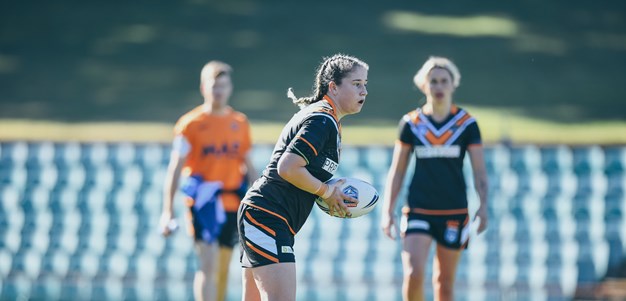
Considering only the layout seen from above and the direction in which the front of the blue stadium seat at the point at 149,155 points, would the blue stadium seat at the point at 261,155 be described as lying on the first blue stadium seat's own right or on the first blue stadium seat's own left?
on the first blue stadium seat's own left

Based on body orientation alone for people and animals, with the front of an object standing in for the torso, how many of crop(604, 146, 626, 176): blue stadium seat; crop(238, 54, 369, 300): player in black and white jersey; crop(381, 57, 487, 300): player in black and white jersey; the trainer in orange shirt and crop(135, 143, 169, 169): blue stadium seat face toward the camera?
4

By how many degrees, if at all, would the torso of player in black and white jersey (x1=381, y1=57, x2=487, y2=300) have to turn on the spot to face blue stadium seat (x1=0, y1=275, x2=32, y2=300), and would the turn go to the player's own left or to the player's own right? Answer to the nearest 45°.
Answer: approximately 135° to the player's own right

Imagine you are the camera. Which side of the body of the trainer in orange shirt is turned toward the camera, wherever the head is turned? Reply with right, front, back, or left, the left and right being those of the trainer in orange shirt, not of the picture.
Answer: front

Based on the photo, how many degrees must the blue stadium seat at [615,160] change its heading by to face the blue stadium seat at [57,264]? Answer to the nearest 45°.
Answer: approximately 90° to its right

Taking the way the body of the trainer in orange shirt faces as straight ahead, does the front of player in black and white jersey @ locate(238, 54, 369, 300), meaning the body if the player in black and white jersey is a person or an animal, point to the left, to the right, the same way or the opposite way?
to the left

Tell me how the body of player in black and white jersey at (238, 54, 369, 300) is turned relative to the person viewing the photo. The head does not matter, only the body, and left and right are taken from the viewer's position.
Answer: facing to the right of the viewer

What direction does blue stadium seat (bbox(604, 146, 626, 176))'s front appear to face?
toward the camera

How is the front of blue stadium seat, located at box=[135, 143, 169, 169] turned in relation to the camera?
facing the viewer

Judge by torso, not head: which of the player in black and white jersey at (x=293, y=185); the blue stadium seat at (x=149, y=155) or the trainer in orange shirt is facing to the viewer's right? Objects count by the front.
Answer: the player in black and white jersey

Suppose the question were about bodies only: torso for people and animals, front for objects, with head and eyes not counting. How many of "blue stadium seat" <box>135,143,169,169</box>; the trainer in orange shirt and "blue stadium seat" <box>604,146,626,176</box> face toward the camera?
3
